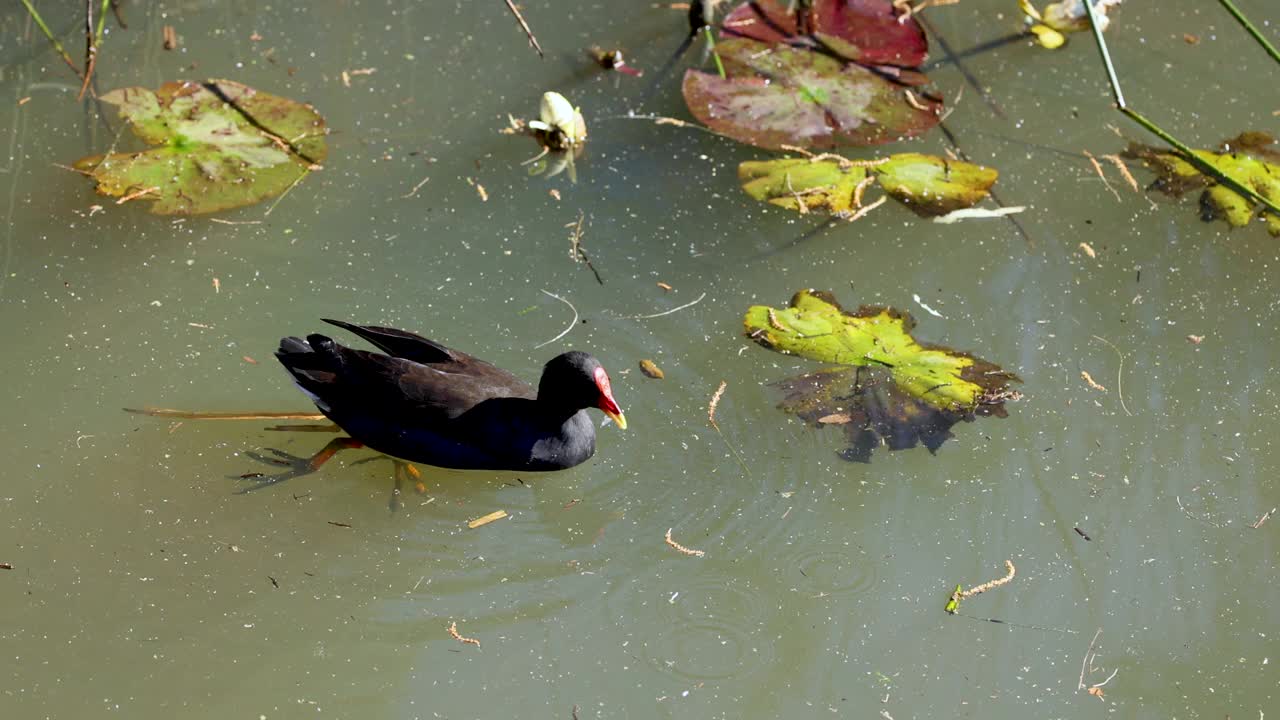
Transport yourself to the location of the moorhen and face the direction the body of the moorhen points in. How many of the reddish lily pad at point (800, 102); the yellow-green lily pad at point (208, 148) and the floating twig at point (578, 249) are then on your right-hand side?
0

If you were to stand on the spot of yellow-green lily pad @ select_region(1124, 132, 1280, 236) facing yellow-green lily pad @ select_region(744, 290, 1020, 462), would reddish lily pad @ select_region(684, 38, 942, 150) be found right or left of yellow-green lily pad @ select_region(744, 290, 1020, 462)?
right

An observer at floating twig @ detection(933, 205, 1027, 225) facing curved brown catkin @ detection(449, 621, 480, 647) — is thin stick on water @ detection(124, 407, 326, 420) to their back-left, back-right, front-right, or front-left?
front-right

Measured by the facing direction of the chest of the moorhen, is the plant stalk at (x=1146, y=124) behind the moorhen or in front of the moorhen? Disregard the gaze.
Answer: in front

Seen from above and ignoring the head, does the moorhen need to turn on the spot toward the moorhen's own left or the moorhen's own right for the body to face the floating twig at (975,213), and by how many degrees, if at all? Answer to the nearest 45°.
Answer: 0° — it already faces it

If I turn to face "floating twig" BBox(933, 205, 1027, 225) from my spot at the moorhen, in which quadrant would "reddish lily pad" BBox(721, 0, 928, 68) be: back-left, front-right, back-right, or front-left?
front-left

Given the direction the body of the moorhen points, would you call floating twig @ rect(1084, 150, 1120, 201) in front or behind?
in front

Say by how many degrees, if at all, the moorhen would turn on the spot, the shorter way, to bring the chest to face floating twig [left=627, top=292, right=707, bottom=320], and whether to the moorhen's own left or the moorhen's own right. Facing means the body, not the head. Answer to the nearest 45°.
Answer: approximately 45° to the moorhen's own left

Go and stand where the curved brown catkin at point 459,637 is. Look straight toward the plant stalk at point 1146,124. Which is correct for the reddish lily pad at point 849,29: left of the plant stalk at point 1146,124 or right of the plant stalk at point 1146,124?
left

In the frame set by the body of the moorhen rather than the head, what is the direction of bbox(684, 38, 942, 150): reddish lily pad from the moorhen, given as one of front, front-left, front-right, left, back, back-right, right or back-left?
front-left

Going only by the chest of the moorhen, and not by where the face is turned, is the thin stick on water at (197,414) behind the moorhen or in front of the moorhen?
behind

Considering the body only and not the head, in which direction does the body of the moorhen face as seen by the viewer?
to the viewer's right

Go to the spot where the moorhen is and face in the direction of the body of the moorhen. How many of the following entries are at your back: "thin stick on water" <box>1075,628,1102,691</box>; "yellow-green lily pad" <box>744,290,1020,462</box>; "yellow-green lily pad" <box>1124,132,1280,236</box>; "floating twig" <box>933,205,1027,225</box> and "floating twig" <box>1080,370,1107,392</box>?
0

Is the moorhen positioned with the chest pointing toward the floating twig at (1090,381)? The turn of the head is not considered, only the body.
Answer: yes

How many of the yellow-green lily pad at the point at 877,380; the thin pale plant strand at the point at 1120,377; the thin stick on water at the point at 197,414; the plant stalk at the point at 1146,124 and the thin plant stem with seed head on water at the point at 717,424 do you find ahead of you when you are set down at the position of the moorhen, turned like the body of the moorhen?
4

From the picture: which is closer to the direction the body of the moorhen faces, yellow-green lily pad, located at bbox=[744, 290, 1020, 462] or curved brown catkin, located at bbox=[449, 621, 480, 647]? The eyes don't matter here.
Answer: the yellow-green lily pad

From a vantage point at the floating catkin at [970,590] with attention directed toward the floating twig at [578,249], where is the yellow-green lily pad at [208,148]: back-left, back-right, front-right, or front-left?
front-left

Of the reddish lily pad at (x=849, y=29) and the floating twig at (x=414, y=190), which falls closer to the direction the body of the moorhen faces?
the reddish lily pad

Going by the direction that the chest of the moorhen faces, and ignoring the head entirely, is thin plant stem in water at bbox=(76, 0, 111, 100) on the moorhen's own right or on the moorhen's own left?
on the moorhen's own left

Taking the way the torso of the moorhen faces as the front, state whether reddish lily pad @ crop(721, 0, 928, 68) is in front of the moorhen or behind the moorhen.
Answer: in front
